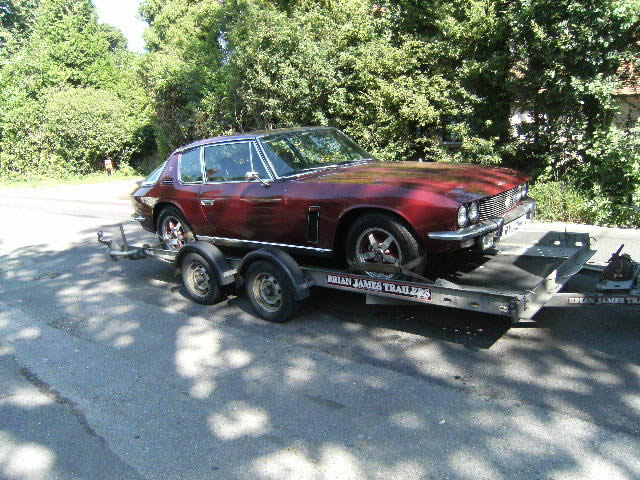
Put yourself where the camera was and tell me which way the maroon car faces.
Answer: facing the viewer and to the right of the viewer

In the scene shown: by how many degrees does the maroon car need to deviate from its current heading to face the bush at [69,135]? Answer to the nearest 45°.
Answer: approximately 180°

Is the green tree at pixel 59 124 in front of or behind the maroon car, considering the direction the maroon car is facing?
behind

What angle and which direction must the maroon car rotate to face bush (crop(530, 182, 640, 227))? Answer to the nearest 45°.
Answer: approximately 90° to its left
